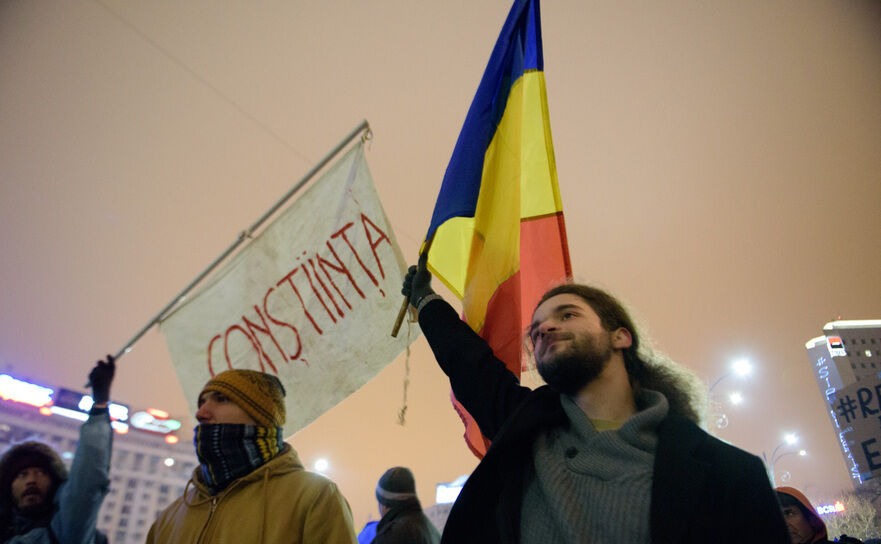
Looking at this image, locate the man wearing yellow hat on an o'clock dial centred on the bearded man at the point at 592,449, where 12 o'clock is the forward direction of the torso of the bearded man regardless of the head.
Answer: The man wearing yellow hat is roughly at 2 o'clock from the bearded man.

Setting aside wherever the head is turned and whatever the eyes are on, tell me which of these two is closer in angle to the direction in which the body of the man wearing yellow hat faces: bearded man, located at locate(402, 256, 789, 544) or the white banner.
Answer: the bearded man

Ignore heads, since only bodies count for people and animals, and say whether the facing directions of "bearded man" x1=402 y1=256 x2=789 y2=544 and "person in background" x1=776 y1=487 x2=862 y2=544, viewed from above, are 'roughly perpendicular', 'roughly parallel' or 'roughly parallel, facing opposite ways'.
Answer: roughly parallel

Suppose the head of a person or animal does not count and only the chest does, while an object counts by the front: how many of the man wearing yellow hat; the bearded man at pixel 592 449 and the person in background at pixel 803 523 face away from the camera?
0

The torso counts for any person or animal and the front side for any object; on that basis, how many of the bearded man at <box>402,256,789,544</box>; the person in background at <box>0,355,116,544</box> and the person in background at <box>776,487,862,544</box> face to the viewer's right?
0

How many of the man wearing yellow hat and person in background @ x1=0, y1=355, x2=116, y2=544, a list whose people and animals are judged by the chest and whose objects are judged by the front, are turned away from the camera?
0

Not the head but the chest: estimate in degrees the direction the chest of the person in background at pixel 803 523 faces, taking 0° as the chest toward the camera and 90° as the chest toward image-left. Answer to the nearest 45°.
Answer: approximately 45°

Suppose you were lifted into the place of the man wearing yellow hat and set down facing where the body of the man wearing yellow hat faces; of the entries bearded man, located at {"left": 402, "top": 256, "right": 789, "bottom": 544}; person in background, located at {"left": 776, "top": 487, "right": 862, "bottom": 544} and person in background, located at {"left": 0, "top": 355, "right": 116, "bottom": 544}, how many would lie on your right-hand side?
1

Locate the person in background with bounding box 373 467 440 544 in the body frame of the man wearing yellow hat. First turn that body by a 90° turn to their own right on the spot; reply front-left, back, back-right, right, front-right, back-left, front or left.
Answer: right

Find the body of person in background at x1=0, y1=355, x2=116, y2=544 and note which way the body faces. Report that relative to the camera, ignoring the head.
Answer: toward the camera

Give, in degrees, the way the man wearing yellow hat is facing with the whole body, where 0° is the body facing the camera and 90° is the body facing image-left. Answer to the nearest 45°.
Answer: approximately 45°

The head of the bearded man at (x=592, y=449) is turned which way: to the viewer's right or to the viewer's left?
to the viewer's left

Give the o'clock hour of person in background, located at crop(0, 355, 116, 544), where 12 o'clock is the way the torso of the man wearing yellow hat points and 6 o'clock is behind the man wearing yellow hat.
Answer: The person in background is roughly at 3 o'clock from the man wearing yellow hat.
